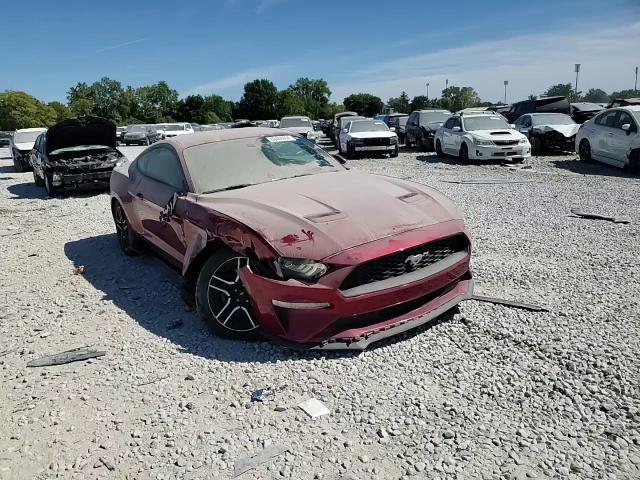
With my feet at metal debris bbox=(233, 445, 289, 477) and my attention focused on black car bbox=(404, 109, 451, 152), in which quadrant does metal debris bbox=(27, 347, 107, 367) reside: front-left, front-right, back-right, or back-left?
front-left

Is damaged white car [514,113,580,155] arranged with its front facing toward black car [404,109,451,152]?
no

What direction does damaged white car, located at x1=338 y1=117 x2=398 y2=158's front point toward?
toward the camera

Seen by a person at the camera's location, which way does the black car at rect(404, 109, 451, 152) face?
facing the viewer and to the right of the viewer

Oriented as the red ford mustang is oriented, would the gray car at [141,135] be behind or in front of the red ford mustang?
behind

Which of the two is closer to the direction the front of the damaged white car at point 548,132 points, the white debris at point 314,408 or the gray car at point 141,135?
the white debris

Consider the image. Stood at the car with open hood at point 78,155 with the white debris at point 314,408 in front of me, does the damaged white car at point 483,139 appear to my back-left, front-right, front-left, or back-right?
front-left

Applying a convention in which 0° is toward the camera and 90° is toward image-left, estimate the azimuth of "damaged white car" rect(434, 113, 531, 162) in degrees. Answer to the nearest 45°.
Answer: approximately 315°

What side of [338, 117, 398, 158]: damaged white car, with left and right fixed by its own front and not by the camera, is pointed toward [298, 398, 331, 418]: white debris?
front

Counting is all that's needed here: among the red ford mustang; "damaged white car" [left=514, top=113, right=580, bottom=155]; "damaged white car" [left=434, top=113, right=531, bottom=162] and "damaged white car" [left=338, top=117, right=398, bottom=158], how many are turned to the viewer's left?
0

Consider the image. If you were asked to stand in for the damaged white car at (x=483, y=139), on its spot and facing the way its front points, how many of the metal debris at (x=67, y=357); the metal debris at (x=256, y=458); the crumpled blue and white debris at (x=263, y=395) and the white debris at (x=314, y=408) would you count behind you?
0

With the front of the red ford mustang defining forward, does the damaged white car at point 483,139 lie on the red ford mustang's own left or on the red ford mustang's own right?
on the red ford mustang's own left

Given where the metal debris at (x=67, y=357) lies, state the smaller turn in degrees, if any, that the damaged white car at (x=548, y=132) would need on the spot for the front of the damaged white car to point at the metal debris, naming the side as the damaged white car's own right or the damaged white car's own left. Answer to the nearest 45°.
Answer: approximately 45° to the damaged white car's own right

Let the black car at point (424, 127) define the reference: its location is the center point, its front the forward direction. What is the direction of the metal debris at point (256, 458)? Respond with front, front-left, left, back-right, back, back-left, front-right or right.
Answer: front-right

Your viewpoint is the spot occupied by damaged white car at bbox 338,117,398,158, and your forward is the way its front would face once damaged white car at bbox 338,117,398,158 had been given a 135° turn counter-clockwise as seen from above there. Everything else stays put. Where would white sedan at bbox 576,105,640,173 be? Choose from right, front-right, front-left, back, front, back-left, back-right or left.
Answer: right

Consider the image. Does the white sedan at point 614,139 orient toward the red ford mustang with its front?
no

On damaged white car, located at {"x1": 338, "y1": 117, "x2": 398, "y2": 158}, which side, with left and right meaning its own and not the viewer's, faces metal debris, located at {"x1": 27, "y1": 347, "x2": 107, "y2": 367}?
front

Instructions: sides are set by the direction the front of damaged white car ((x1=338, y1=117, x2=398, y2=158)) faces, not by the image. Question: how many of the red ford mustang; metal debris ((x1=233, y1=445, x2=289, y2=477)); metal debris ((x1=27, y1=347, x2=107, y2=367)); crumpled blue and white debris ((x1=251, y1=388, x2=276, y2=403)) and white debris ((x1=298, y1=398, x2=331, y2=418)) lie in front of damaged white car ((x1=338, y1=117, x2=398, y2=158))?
5

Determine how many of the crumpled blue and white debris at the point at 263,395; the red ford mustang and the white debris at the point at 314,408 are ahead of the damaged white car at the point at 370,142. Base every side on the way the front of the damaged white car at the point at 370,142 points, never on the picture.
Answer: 3
